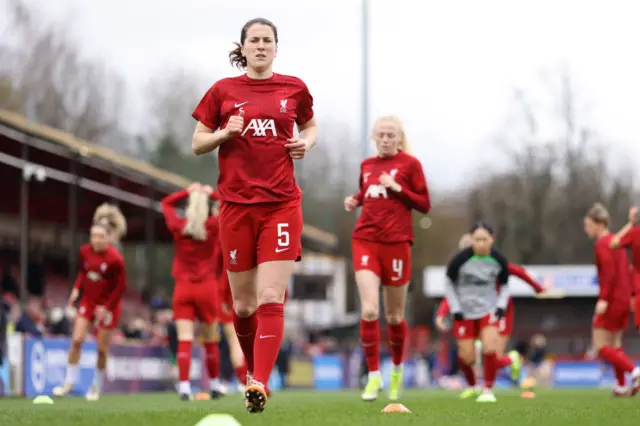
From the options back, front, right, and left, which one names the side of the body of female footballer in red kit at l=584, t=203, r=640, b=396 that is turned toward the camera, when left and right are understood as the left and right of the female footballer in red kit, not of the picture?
left

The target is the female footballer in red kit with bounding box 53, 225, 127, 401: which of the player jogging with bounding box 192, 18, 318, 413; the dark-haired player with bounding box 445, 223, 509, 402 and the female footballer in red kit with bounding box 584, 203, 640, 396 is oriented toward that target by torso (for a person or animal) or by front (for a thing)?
the female footballer in red kit with bounding box 584, 203, 640, 396

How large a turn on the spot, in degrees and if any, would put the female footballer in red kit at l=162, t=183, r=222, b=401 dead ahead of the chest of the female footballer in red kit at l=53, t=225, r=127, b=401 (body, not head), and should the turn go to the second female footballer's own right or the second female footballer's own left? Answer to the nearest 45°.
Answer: approximately 90° to the second female footballer's own left

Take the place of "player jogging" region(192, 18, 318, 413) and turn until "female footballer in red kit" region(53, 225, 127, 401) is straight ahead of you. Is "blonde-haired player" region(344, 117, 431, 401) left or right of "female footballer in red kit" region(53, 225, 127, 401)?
right

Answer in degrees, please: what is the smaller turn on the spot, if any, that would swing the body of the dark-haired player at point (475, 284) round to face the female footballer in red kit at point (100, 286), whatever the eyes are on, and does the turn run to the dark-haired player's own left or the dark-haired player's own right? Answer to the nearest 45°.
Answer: approximately 90° to the dark-haired player's own right

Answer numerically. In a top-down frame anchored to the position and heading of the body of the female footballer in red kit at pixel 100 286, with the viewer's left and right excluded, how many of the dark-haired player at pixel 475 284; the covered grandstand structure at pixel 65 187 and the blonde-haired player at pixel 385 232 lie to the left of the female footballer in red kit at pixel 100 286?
2

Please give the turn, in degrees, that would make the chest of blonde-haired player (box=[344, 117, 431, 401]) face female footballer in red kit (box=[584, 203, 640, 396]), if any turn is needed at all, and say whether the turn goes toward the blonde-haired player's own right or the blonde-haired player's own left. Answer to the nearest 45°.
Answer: approximately 135° to the blonde-haired player's own left

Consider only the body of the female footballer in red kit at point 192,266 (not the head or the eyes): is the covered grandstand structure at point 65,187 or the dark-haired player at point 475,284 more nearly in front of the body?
the covered grandstand structure

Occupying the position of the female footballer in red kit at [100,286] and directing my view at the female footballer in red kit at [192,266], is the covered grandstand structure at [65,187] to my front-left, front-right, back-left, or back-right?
back-left
